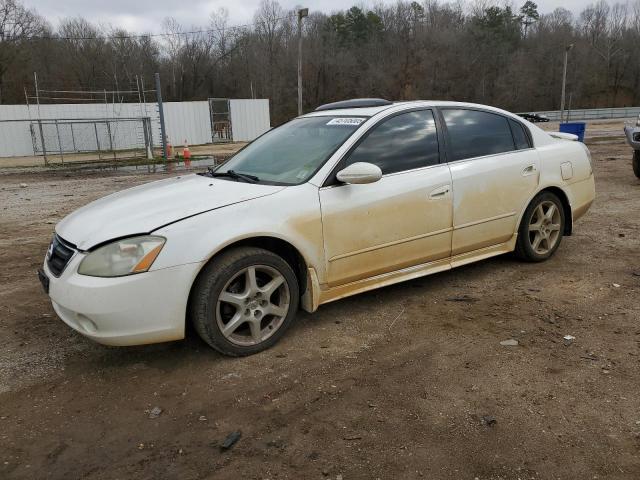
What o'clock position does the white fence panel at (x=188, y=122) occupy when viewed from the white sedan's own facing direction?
The white fence panel is roughly at 4 o'clock from the white sedan.

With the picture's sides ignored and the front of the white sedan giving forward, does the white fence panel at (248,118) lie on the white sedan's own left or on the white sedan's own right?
on the white sedan's own right

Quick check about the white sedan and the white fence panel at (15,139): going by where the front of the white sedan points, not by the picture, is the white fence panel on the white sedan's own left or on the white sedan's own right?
on the white sedan's own right

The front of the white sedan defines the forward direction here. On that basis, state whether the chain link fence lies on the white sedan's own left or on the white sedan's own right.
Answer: on the white sedan's own right

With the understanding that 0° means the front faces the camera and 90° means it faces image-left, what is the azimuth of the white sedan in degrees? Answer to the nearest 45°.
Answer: approximately 45°
